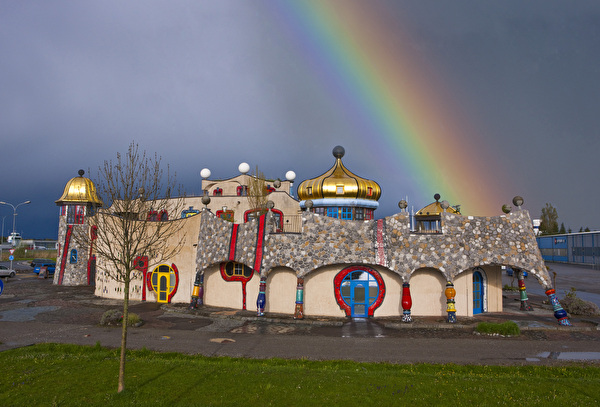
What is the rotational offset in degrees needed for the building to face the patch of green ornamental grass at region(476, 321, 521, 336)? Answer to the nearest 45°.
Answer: approximately 45° to its left

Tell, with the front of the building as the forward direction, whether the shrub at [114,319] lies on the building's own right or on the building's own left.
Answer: on the building's own right

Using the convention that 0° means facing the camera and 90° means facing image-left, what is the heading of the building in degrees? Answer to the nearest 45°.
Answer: approximately 0°

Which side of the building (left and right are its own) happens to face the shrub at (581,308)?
left
